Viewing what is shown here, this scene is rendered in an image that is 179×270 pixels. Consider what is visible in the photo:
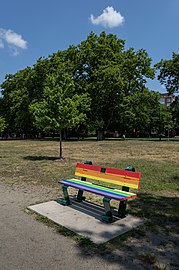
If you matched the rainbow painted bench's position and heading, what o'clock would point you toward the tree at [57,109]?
The tree is roughly at 4 o'clock from the rainbow painted bench.

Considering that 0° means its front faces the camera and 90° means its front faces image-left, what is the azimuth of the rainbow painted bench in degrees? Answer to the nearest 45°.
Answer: approximately 45°
